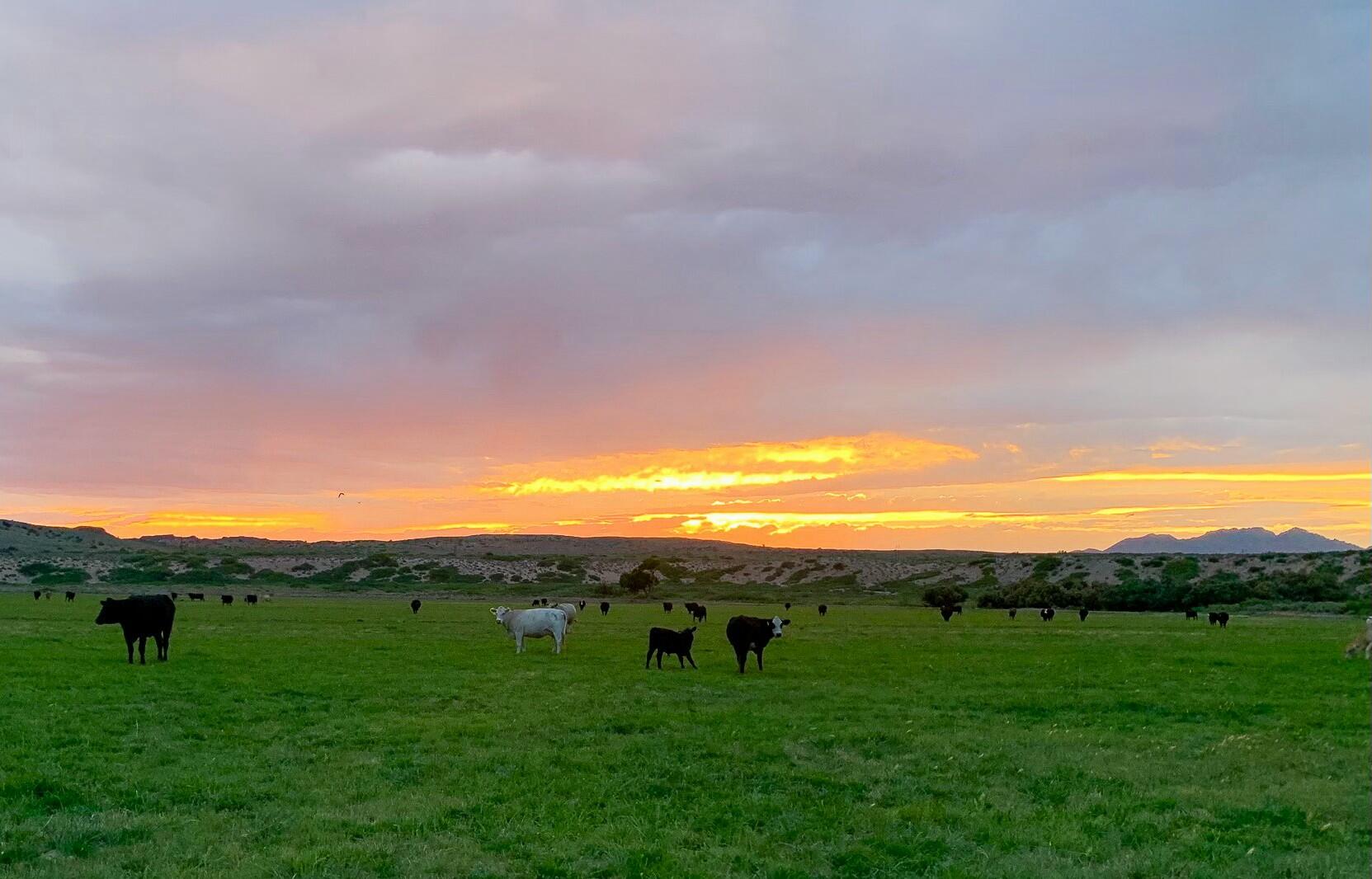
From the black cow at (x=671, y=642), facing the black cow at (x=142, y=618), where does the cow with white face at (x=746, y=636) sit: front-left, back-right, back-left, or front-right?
back-left

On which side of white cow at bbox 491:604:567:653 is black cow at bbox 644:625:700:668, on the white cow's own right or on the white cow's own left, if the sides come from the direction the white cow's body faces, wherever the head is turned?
on the white cow's own left

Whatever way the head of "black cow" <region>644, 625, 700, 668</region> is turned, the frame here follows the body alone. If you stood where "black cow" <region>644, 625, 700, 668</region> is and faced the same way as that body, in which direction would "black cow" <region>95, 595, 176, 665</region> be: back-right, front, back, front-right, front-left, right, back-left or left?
back

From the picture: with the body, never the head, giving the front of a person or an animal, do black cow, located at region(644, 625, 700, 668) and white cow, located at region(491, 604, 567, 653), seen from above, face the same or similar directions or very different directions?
very different directions

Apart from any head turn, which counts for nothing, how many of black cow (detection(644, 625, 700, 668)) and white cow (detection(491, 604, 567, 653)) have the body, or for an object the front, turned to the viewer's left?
1

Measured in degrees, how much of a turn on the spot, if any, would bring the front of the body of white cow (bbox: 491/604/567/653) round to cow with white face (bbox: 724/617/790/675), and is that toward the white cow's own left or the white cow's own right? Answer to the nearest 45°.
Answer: approximately 135° to the white cow's own left

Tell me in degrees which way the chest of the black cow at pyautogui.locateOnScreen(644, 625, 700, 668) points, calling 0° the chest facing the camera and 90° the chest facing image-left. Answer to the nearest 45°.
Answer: approximately 270°

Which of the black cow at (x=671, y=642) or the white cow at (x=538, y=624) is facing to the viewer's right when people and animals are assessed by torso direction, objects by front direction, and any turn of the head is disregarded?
the black cow

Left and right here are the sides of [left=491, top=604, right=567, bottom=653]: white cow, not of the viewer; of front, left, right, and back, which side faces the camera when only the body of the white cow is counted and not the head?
left
